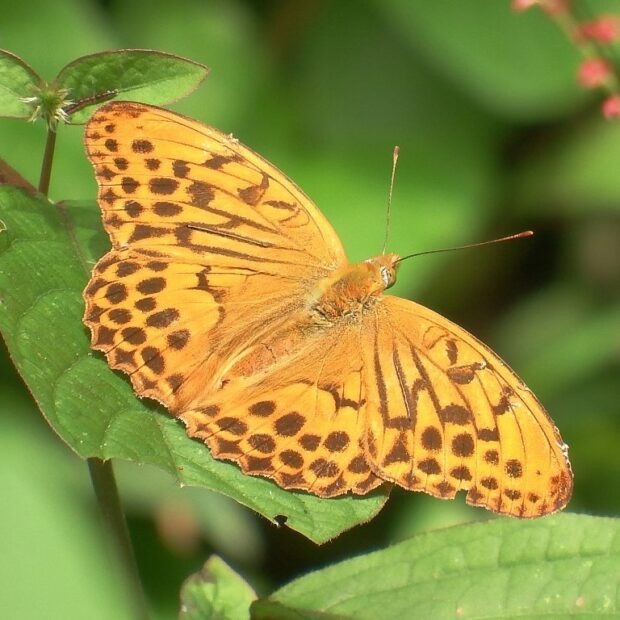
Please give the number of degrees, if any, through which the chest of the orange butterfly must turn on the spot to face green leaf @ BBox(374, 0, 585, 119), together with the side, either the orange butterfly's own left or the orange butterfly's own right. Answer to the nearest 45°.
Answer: approximately 45° to the orange butterfly's own left

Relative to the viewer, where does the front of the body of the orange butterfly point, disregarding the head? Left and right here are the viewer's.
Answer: facing away from the viewer and to the right of the viewer

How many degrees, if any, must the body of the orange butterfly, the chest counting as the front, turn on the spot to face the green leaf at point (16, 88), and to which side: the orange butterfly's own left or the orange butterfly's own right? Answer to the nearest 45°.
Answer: approximately 135° to the orange butterfly's own left

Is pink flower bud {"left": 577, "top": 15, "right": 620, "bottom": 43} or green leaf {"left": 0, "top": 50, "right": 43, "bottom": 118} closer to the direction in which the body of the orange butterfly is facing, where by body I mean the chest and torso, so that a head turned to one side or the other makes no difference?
the pink flower bud

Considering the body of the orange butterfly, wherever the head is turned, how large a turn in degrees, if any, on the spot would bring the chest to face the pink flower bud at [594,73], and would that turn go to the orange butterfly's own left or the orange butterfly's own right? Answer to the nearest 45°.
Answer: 0° — it already faces it

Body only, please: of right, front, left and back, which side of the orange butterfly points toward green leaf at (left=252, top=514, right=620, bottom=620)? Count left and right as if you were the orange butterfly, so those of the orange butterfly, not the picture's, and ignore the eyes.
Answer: right

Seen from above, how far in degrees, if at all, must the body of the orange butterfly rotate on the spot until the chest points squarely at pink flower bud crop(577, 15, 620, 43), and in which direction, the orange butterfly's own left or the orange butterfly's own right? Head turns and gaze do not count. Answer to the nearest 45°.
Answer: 0° — it already faces it
